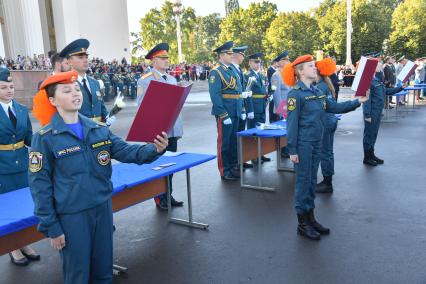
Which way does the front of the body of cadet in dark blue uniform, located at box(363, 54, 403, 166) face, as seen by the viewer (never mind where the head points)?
to the viewer's right

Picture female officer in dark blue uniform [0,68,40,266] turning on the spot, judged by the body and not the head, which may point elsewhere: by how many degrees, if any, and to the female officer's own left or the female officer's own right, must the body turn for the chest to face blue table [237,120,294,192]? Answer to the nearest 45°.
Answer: approximately 45° to the female officer's own left

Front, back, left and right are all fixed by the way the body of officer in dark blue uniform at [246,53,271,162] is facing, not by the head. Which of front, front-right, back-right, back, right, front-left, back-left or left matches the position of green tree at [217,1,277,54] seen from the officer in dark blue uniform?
back-left

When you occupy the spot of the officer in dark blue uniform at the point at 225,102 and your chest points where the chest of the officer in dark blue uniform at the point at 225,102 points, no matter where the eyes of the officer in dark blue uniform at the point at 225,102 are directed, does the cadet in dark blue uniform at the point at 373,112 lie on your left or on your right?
on your left

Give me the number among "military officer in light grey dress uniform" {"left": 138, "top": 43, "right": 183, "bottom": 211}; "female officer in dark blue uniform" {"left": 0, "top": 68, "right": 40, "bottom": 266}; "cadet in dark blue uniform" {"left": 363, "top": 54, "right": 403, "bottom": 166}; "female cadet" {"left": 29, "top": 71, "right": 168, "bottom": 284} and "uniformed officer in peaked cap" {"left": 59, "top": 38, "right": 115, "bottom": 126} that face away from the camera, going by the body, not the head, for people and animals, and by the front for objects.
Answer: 0

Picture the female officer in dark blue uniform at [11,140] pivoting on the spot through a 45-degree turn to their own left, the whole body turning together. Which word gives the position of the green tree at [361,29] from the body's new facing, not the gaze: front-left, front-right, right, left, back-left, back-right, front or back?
front-left

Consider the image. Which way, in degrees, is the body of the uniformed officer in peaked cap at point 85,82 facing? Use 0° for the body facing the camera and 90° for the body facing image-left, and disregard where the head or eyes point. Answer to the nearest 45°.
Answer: approximately 315°

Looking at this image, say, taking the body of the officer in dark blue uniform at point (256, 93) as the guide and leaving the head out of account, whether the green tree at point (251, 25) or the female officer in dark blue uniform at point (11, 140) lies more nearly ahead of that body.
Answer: the female officer in dark blue uniform

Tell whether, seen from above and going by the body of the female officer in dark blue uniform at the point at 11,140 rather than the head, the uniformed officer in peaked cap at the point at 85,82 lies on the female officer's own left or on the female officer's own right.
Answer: on the female officer's own left

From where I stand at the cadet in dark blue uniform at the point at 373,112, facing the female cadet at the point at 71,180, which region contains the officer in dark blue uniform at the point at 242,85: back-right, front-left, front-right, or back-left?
front-right

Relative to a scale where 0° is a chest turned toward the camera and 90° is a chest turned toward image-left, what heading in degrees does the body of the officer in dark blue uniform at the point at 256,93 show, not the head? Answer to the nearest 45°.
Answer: approximately 315°

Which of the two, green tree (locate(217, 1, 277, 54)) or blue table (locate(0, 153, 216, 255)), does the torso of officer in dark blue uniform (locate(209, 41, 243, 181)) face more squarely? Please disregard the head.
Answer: the blue table

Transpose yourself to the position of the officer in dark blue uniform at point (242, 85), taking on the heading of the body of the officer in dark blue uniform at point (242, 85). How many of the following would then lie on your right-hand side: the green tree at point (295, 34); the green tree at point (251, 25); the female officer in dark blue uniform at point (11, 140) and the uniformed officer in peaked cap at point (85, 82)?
2

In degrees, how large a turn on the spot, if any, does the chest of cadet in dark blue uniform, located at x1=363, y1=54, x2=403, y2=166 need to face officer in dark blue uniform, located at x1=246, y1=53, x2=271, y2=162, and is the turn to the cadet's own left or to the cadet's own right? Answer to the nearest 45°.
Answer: approximately 180°
